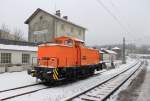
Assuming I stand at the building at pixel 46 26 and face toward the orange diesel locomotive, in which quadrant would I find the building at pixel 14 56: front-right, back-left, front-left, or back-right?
front-right

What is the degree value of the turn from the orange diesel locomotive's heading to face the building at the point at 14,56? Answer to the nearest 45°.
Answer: approximately 90° to its right

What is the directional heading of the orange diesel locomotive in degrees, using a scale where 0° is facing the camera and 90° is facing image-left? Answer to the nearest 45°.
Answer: approximately 45°

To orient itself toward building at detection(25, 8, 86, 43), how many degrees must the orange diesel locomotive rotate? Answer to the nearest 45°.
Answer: approximately 135° to its right

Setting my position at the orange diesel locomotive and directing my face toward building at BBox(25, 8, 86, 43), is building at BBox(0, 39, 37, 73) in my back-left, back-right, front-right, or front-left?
front-left
